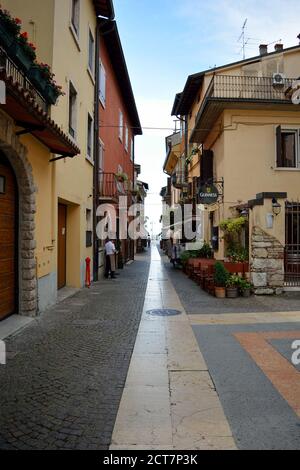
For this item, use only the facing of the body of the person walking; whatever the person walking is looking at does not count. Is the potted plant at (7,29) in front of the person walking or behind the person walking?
behind

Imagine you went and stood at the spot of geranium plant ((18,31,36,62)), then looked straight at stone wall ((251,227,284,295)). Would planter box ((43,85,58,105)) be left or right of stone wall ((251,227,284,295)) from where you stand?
left

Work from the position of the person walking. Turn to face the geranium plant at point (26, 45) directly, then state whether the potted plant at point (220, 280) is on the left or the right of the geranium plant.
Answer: left

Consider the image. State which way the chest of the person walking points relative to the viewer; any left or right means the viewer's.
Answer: facing away from the viewer

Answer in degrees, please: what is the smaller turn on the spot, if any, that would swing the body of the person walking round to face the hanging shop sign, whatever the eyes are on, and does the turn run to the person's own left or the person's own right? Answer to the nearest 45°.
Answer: approximately 135° to the person's own right

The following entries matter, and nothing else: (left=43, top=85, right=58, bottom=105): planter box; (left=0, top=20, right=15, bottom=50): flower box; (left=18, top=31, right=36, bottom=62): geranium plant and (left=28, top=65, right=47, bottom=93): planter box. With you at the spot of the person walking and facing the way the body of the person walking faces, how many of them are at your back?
4

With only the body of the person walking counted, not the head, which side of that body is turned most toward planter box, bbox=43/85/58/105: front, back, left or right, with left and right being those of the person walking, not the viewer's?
back
